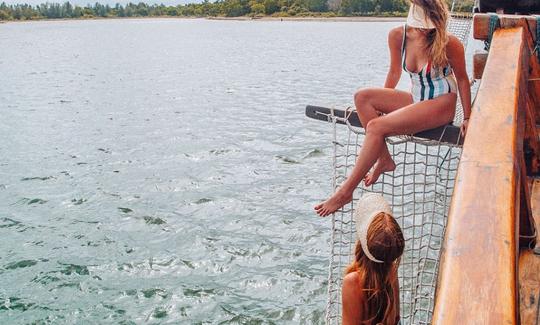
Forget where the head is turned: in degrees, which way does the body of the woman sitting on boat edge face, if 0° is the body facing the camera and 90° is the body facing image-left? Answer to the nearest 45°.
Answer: approximately 45°

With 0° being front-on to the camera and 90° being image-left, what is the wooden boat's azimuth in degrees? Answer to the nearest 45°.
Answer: approximately 180°
